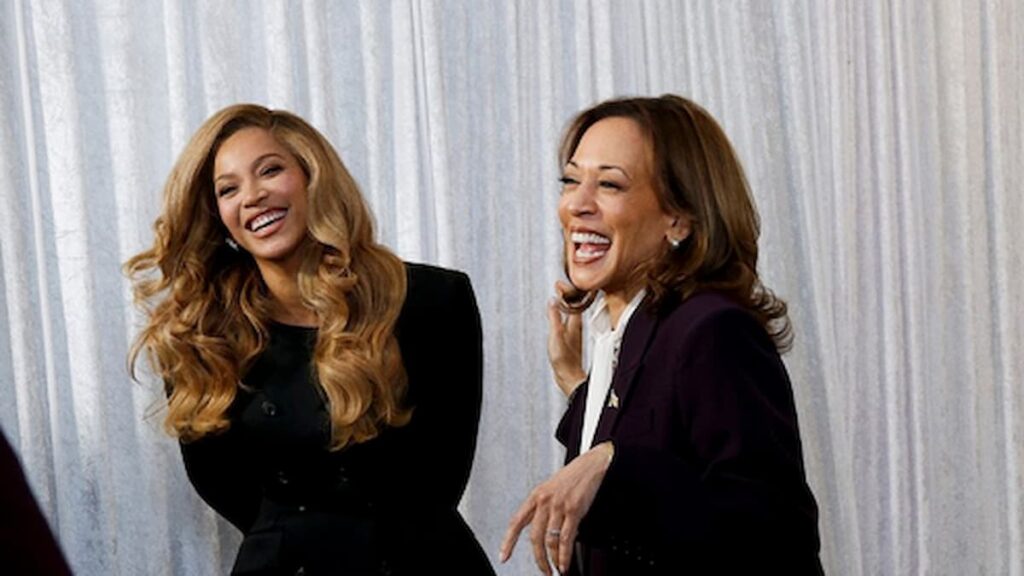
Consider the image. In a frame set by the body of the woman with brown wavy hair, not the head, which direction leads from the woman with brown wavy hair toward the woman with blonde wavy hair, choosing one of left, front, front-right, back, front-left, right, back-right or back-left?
right

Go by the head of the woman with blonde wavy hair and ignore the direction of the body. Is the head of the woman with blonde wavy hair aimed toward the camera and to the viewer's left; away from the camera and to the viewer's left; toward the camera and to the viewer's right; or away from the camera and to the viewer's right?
toward the camera and to the viewer's right

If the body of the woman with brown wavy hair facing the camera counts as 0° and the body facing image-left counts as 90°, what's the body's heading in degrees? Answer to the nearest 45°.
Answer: approximately 45°

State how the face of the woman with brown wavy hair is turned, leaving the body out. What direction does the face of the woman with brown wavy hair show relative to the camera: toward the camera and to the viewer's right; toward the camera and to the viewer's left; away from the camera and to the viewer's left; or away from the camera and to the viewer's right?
toward the camera and to the viewer's left
